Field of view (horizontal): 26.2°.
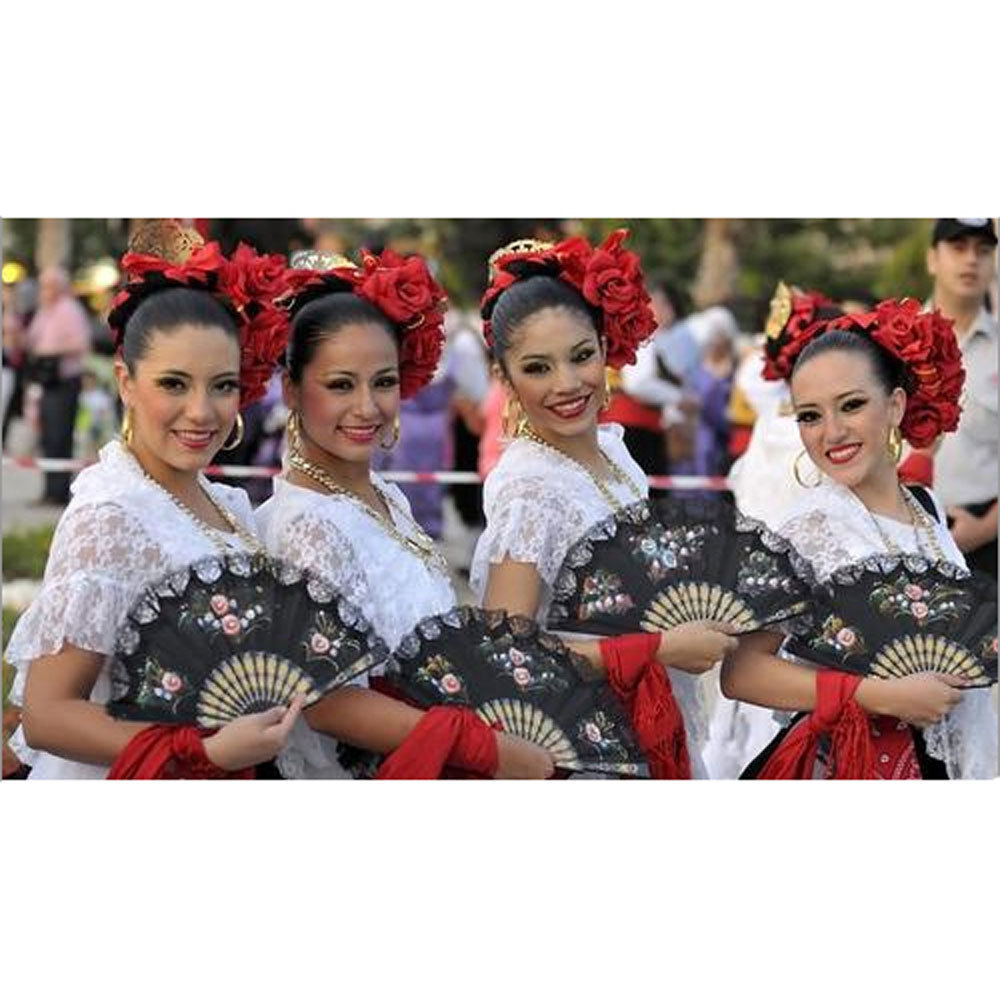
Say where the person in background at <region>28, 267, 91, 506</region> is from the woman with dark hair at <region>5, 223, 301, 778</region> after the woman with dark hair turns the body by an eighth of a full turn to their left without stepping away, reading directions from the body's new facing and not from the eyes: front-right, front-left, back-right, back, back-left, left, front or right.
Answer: left

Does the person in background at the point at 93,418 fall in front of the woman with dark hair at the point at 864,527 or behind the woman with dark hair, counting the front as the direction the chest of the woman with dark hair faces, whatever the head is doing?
behind

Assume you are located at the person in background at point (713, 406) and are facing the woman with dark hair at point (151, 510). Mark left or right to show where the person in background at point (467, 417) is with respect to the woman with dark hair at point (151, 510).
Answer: right

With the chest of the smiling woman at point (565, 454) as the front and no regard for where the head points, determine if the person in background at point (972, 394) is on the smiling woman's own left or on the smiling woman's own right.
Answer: on the smiling woman's own left

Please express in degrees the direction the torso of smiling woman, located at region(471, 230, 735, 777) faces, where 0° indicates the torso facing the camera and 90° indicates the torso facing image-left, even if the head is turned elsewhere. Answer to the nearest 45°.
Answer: approximately 315°

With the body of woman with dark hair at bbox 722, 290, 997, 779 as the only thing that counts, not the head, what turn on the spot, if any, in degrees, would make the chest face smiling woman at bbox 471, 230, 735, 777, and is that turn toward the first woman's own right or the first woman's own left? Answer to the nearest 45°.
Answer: approximately 135° to the first woman's own right

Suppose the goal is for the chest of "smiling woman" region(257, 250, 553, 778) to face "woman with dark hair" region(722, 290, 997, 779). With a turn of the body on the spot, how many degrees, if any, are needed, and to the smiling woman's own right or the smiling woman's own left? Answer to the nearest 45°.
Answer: approximately 45° to the smiling woman's own left

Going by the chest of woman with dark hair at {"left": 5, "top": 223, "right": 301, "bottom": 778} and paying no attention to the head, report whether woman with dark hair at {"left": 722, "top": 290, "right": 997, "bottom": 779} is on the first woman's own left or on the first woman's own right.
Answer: on the first woman's own left

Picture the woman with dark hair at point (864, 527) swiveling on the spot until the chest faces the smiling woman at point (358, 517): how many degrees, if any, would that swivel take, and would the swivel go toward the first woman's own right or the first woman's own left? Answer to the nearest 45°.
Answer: approximately 90° to the first woman's own right

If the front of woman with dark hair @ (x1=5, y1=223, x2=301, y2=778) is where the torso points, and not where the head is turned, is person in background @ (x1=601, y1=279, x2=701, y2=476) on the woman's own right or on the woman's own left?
on the woman's own left

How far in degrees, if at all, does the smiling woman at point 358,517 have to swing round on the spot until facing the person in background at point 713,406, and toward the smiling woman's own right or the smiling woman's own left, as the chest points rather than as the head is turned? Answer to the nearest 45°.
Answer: approximately 135° to the smiling woman's own left

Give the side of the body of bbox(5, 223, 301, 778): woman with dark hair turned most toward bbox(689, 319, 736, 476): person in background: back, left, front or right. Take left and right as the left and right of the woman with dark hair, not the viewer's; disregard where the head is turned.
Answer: left
